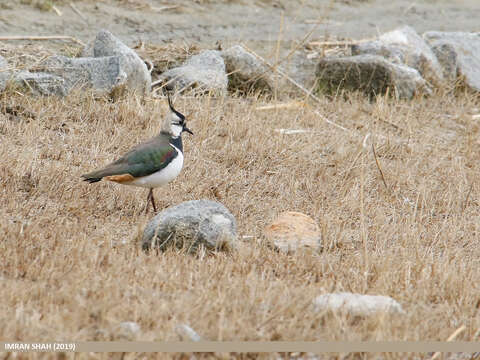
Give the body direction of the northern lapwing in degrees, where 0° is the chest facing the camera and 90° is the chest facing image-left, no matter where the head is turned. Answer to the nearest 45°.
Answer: approximately 270°

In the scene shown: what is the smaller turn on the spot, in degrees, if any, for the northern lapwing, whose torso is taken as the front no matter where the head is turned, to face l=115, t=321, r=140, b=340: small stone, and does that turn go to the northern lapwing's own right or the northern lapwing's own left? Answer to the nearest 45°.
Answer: approximately 90° to the northern lapwing's own right

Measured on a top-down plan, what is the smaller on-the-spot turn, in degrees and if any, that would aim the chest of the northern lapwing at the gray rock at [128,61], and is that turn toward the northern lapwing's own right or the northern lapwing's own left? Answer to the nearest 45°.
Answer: approximately 90° to the northern lapwing's own left

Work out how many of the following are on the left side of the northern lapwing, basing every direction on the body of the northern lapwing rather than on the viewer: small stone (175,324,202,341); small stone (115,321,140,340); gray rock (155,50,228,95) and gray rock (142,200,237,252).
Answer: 1

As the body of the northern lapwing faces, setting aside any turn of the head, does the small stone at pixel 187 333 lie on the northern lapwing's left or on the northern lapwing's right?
on the northern lapwing's right

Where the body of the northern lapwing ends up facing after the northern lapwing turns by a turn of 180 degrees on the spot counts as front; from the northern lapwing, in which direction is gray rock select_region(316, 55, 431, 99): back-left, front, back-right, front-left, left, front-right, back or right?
back-right

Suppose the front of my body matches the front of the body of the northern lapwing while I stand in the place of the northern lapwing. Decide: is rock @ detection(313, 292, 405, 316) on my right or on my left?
on my right

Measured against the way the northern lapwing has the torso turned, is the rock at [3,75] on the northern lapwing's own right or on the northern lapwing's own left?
on the northern lapwing's own left

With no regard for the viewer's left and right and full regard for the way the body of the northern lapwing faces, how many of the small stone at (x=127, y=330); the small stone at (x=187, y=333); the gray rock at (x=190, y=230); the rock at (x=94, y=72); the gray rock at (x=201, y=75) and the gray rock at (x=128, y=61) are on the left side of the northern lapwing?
3

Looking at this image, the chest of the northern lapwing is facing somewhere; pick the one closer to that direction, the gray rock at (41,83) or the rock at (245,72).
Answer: the rock

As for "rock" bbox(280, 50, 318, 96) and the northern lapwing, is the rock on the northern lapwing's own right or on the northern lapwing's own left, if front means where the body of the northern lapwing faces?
on the northern lapwing's own left

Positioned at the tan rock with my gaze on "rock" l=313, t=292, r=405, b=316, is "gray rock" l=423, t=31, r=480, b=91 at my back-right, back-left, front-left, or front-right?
back-left

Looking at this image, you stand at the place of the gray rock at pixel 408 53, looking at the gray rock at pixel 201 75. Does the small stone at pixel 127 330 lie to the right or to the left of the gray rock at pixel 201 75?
left

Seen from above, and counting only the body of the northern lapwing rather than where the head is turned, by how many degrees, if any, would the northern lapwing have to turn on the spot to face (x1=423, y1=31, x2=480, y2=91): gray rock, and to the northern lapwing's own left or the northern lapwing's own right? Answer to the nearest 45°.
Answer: approximately 45° to the northern lapwing's own left

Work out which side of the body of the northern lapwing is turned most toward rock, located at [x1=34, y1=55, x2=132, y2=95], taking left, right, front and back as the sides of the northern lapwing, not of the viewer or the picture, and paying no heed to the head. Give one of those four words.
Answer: left

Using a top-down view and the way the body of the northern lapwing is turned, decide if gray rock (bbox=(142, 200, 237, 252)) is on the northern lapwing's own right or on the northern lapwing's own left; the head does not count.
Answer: on the northern lapwing's own right
